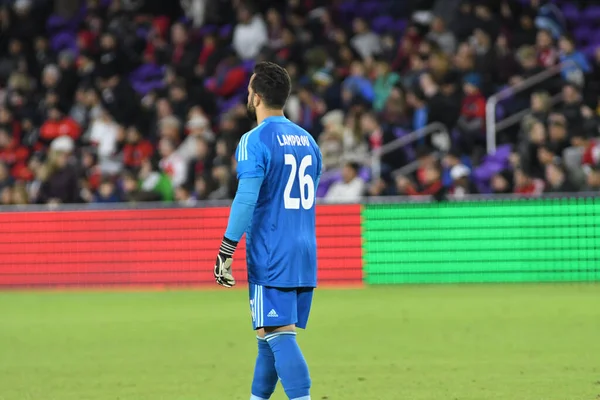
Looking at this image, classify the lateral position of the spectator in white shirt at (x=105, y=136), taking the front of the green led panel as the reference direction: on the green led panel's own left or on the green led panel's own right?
on the green led panel's own right

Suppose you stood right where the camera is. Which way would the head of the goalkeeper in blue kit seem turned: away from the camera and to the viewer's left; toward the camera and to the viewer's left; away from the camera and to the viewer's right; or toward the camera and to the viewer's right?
away from the camera and to the viewer's left

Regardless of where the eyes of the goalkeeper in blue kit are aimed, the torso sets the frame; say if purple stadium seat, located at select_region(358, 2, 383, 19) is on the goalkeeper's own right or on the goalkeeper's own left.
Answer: on the goalkeeper's own right

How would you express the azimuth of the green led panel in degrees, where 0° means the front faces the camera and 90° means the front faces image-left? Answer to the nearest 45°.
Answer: approximately 0°

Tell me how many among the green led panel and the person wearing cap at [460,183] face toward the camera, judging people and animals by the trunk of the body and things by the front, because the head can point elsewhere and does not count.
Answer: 2

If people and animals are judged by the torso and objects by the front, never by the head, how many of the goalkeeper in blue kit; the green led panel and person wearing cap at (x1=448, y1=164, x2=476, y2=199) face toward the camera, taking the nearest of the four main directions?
2

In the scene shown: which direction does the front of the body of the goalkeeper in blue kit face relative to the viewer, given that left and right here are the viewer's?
facing away from the viewer and to the left of the viewer

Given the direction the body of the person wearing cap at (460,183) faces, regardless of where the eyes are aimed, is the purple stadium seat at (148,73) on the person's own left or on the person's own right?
on the person's own right
